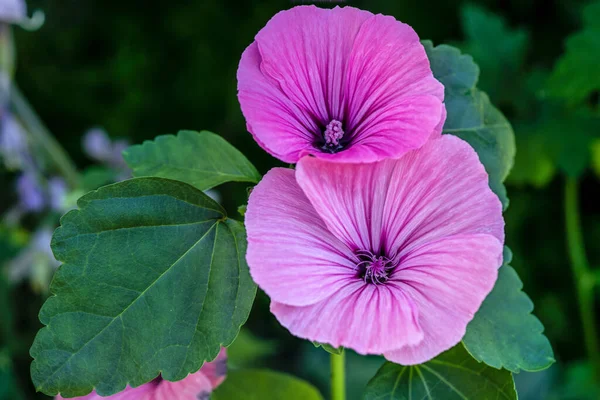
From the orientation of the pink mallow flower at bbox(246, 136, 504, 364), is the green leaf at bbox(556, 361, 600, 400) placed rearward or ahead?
rearward

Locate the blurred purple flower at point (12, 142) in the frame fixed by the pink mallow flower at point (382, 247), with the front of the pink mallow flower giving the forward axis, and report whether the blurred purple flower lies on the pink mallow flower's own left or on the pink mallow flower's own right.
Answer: on the pink mallow flower's own right

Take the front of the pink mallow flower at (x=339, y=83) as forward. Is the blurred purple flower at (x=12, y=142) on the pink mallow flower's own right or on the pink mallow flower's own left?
on the pink mallow flower's own right

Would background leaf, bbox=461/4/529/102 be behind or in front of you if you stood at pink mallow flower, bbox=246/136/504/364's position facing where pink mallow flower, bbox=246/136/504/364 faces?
behind

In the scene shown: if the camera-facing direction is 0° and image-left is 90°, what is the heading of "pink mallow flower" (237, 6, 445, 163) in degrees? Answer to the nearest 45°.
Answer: approximately 0°

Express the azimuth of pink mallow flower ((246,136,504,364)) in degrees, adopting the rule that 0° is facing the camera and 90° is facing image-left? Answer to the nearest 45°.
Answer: approximately 0°

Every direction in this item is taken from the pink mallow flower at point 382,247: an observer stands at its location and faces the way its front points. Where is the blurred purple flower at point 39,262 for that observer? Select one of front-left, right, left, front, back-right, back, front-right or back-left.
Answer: back-right

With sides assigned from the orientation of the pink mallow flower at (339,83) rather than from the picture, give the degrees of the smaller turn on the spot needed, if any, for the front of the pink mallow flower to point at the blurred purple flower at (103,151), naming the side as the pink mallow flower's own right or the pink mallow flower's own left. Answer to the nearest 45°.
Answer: approximately 135° to the pink mallow flower's own right

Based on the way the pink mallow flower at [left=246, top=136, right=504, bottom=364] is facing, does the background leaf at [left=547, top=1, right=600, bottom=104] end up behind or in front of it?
behind

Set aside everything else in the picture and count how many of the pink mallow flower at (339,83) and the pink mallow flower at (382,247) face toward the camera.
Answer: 2

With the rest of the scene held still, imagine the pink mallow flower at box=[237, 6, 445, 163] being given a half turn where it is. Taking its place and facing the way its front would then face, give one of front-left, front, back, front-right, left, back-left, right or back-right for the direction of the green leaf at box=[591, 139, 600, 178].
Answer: front-right
